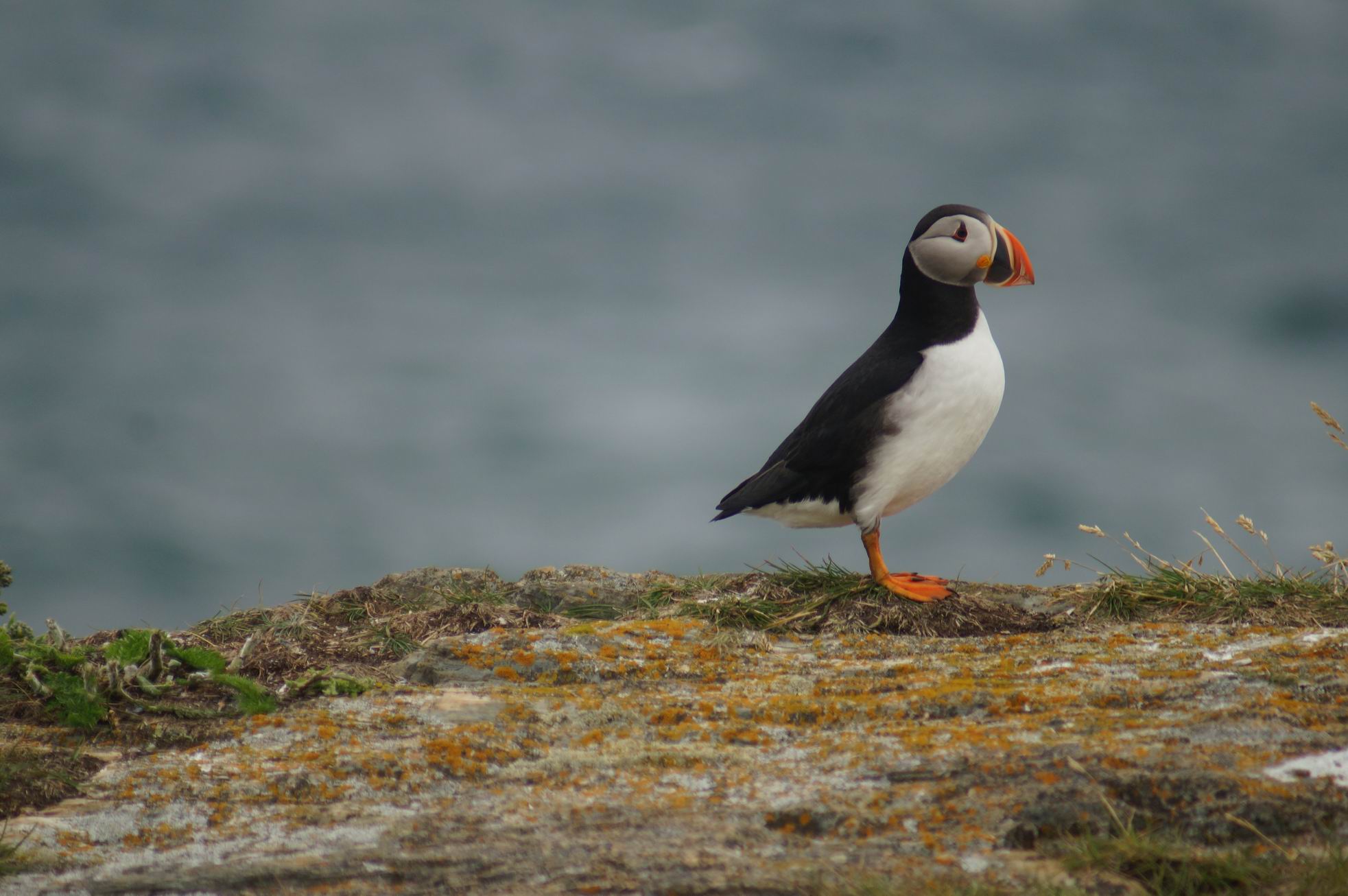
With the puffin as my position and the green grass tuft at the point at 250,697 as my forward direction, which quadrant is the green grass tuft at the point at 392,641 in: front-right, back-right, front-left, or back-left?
front-right

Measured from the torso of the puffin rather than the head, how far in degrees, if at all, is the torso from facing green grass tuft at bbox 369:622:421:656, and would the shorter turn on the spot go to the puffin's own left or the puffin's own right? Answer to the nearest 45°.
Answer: approximately 180°

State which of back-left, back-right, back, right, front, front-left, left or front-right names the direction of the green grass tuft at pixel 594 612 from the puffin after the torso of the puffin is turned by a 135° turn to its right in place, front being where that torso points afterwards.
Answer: front-right

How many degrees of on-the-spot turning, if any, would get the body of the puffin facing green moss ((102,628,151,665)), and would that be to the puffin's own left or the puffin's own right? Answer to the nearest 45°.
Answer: approximately 135° to the puffin's own right

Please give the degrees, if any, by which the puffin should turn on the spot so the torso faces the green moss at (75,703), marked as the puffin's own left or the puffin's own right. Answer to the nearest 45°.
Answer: approximately 135° to the puffin's own right

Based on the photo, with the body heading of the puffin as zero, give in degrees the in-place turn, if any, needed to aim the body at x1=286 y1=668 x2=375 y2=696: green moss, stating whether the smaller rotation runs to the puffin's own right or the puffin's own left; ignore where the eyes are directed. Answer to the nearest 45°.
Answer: approximately 135° to the puffin's own right

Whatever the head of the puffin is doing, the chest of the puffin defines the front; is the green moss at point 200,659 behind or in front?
behind

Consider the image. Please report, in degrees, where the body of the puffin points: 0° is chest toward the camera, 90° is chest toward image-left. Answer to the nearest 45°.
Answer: approximately 270°
